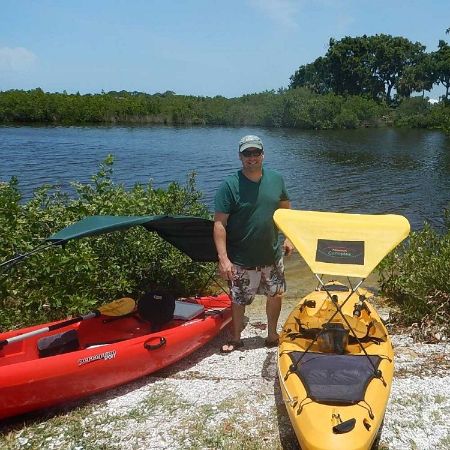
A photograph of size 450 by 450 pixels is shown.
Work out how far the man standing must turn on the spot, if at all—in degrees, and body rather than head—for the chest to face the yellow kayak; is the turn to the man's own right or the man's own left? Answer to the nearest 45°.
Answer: approximately 45° to the man's own left

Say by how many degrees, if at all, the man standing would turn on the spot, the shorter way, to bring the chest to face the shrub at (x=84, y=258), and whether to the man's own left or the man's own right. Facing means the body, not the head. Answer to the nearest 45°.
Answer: approximately 135° to the man's own right

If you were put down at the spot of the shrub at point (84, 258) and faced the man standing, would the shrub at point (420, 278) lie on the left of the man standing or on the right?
left

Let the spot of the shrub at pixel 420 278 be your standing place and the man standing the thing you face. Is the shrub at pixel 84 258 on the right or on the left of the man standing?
right

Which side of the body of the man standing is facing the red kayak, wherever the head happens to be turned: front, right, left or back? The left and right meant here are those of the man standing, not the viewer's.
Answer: right

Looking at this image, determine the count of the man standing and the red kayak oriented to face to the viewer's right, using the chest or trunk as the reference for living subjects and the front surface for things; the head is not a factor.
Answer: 0

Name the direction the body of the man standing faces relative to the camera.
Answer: toward the camera

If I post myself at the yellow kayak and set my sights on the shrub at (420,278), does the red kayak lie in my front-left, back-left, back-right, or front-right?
back-left

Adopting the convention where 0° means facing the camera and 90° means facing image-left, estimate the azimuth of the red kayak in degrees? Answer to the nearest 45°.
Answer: approximately 45°
